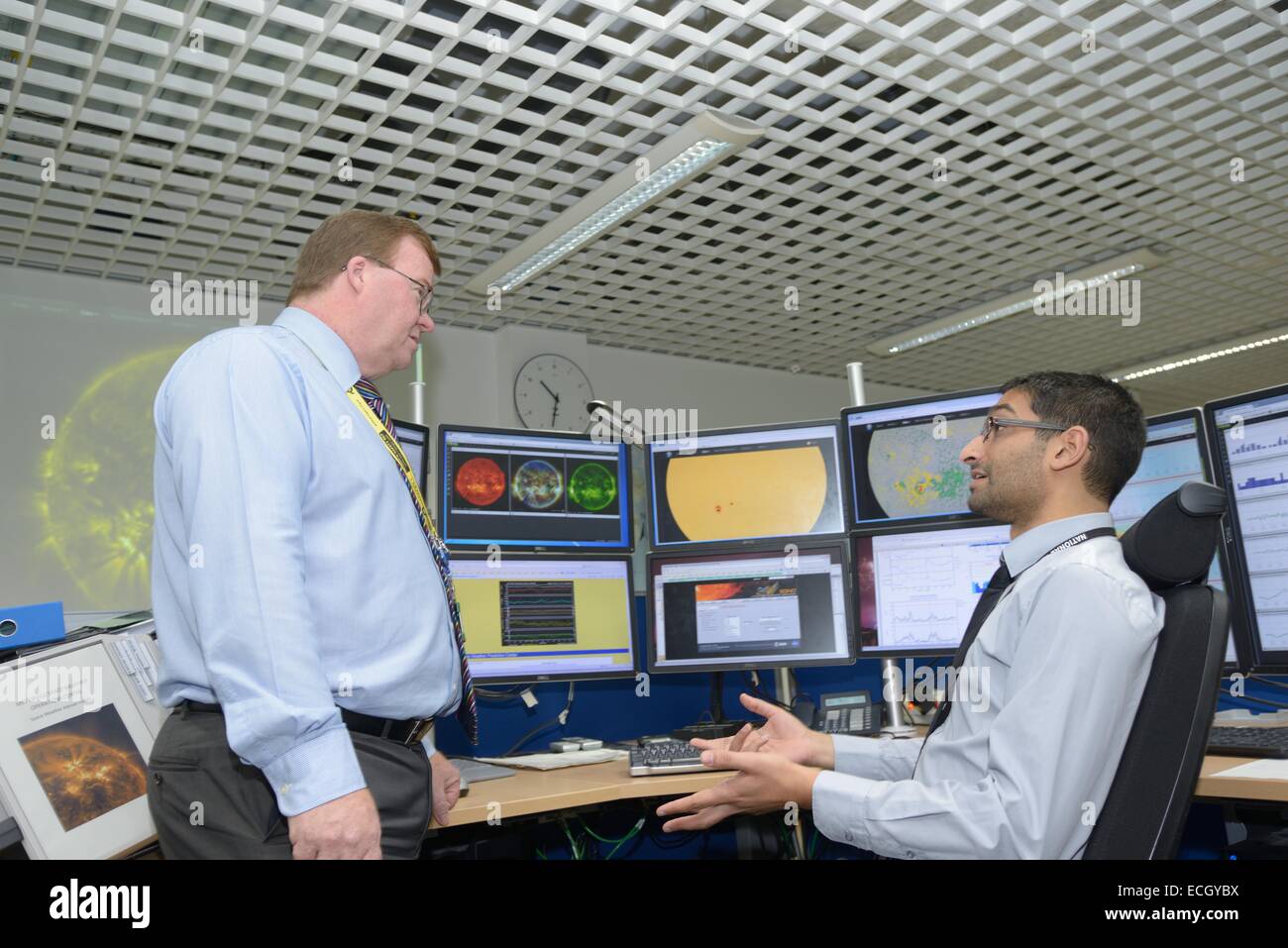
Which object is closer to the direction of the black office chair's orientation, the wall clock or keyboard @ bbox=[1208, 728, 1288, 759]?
the wall clock

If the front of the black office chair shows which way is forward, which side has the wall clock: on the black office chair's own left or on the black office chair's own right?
on the black office chair's own right

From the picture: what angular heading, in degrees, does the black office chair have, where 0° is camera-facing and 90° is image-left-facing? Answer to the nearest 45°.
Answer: approximately 90°

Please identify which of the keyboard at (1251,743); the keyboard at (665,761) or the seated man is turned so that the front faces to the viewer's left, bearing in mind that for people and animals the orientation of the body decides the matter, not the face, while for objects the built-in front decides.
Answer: the seated man

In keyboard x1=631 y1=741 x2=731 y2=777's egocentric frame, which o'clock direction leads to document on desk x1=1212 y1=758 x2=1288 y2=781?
The document on desk is roughly at 10 o'clock from the keyboard.

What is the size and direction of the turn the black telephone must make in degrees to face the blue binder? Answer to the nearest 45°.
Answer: approximately 45° to its right

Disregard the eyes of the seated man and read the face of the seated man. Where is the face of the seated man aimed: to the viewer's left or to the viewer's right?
to the viewer's left

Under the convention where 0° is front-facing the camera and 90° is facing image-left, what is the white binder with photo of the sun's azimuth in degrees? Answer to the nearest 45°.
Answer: approximately 0°

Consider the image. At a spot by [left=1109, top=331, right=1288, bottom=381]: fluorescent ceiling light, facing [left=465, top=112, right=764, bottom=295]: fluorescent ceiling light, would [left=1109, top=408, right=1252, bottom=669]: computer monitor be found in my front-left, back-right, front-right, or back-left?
front-left

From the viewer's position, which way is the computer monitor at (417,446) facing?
facing the viewer and to the right of the viewer

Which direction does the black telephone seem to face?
toward the camera

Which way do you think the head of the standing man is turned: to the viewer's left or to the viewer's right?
to the viewer's right

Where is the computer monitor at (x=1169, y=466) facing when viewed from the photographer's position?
facing the viewer and to the left of the viewer

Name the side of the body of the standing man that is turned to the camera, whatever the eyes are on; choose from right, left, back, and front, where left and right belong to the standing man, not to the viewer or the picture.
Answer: right

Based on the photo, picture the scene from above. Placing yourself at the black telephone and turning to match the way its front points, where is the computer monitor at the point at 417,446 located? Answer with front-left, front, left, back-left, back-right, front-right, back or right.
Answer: right

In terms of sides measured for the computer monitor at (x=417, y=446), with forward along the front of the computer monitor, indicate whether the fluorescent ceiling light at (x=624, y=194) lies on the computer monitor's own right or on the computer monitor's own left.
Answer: on the computer monitor's own left
